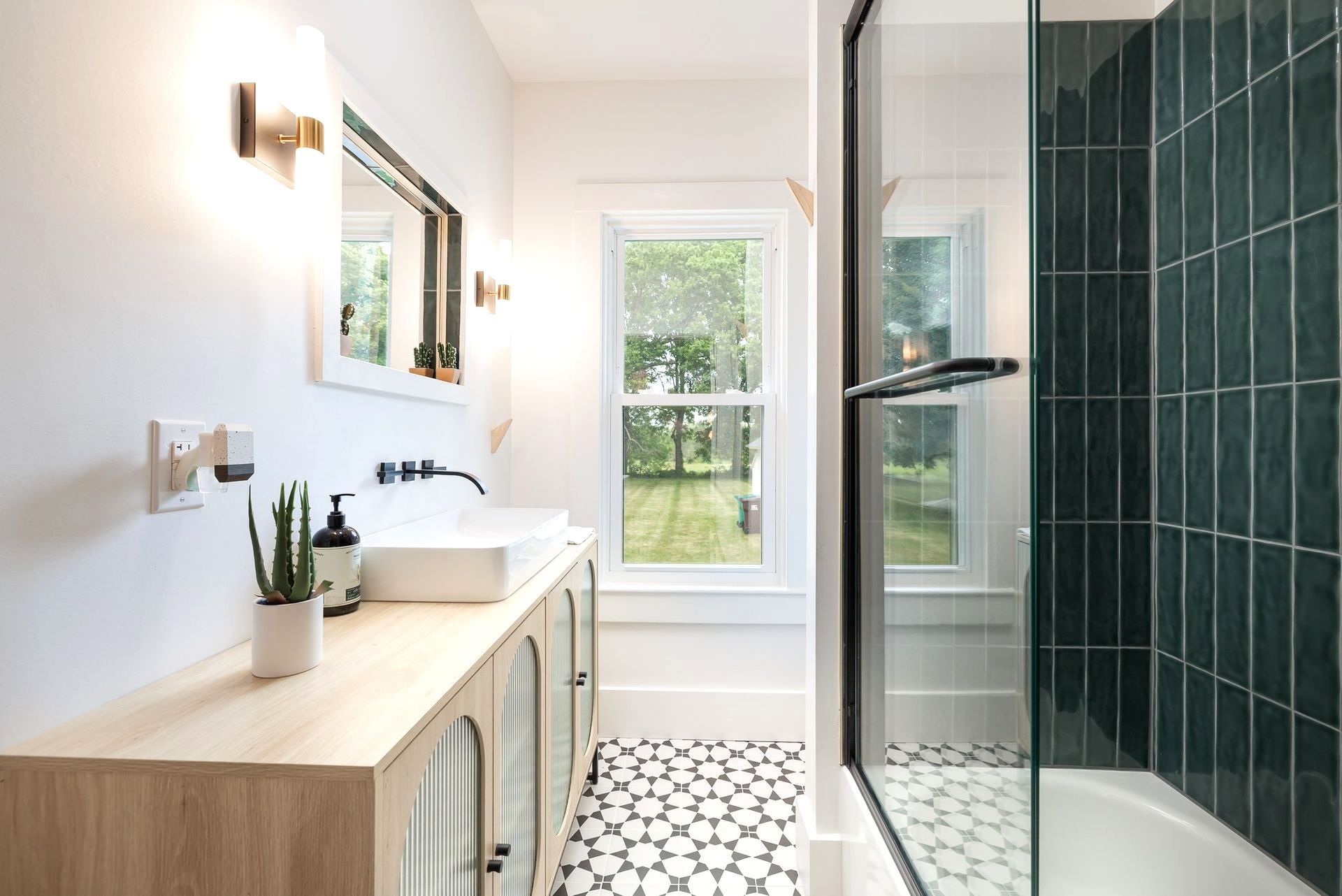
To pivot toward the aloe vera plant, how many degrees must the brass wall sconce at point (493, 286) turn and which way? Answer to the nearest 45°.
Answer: approximately 90° to its right

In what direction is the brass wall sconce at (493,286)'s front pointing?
to the viewer's right

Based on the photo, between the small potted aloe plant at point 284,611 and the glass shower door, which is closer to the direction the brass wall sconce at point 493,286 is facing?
the glass shower door

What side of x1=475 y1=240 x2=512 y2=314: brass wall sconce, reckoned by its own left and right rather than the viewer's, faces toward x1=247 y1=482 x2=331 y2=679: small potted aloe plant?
right

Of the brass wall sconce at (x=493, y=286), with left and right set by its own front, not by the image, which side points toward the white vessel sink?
right

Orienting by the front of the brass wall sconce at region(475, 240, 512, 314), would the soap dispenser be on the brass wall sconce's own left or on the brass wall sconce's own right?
on the brass wall sconce's own right

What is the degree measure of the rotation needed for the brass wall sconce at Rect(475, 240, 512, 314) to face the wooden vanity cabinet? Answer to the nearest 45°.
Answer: approximately 90° to its right
